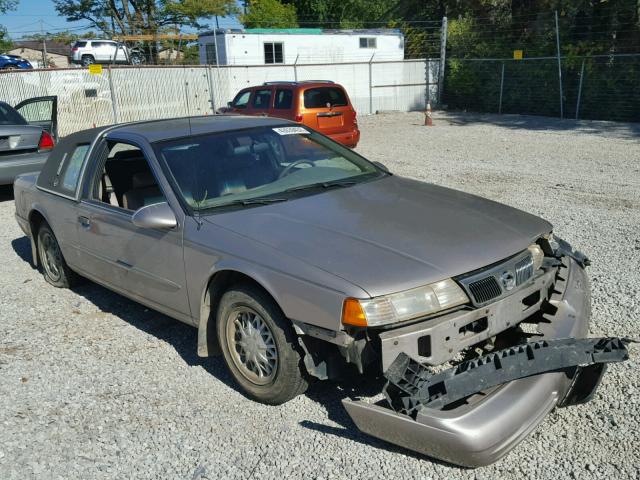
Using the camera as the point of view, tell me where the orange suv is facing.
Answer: facing away from the viewer and to the left of the viewer

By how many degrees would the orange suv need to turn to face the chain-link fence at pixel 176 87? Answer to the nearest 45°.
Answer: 0° — it already faces it

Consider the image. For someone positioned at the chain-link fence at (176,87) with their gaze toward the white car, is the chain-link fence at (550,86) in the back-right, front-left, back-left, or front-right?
back-right

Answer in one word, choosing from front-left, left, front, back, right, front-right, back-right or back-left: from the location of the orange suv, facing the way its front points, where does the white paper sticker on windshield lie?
back-left
